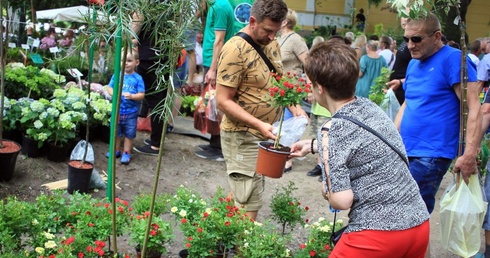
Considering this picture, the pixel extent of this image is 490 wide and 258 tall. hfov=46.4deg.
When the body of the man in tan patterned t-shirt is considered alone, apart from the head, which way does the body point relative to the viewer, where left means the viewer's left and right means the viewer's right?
facing the viewer and to the right of the viewer

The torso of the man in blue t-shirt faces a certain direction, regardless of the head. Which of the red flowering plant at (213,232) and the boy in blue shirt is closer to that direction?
the red flowering plant

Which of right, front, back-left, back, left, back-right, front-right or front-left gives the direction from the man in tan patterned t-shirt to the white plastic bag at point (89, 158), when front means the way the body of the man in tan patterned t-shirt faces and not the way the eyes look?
back

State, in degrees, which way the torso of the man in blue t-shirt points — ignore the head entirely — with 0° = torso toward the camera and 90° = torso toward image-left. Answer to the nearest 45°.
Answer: approximately 45°

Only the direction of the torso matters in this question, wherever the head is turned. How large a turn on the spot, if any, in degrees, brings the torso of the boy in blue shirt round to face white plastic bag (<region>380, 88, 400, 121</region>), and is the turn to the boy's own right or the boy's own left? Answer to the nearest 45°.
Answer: approximately 135° to the boy's own left

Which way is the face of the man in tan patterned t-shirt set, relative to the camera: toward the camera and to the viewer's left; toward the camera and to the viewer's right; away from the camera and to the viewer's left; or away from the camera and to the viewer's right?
toward the camera and to the viewer's right

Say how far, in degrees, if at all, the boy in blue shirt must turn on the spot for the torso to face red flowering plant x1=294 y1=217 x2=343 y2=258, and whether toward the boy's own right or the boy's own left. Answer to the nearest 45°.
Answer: approximately 45° to the boy's own left

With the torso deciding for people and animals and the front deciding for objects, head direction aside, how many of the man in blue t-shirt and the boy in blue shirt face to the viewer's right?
0

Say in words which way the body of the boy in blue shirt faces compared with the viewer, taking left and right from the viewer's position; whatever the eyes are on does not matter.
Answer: facing the viewer and to the left of the viewer

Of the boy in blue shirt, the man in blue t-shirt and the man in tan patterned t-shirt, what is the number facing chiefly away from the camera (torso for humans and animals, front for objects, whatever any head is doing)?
0

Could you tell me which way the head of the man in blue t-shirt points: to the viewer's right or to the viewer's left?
to the viewer's left
